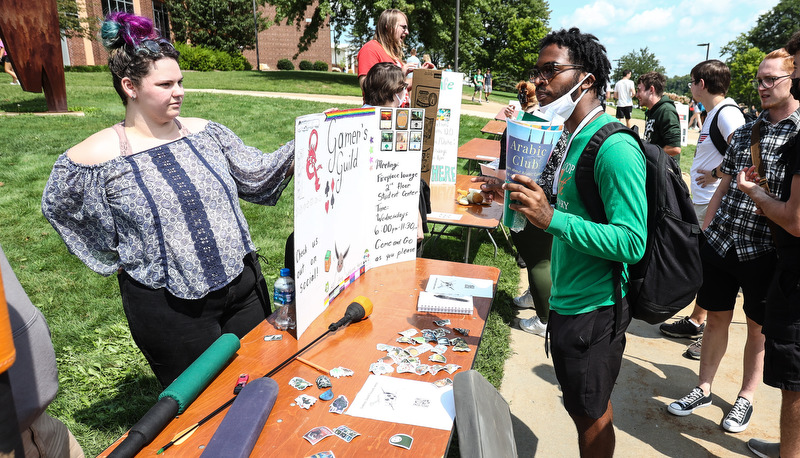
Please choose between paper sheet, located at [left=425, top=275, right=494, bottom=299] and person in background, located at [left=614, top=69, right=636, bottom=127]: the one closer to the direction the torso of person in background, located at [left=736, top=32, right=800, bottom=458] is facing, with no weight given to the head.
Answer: the paper sheet

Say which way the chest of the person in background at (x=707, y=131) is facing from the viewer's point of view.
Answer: to the viewer's left

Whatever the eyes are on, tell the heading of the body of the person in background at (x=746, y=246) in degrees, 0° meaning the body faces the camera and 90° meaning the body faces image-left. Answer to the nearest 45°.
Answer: approximately 45°

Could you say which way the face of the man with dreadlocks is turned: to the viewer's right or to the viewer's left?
to the viewer's left

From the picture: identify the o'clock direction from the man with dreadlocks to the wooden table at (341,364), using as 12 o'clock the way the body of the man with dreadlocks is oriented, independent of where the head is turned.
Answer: The wooden table is roughly at 11 o'clock from the man with dreadlocks.

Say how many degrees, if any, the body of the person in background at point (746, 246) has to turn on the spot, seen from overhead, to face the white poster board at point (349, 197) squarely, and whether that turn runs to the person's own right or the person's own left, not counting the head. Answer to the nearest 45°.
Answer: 0° — they already face it

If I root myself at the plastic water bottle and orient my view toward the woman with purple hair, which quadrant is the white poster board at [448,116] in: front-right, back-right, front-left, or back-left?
back-right

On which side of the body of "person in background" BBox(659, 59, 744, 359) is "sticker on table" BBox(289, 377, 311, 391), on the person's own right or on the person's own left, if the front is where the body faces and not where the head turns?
on the person's own left

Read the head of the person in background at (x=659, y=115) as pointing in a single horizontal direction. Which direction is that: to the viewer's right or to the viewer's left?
to the viewer's left

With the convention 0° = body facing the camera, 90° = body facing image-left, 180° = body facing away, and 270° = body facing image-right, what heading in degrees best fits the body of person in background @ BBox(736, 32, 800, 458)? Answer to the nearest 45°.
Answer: approximately 90°

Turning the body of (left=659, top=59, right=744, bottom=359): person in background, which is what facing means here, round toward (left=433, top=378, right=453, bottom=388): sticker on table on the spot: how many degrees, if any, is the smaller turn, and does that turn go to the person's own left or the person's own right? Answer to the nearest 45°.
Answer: approximately 90° to the person's own left

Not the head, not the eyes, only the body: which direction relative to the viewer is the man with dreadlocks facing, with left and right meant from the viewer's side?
facing to the left of the viewer
